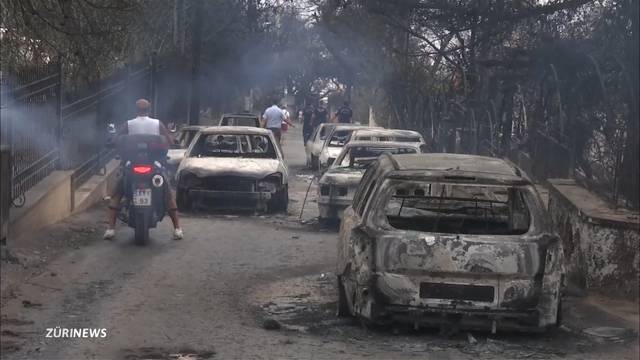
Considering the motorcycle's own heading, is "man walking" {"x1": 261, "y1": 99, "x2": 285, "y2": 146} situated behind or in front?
in front

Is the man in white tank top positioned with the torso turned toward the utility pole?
yes

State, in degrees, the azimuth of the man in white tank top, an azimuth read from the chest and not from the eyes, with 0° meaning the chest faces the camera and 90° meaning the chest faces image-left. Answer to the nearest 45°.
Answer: approximately 180°

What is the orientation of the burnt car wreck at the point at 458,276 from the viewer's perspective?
away from the camera

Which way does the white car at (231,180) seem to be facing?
toward the camera

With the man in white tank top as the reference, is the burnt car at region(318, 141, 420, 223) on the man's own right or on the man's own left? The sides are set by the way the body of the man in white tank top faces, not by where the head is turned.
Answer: on the man's own right

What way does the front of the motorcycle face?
away from the camera

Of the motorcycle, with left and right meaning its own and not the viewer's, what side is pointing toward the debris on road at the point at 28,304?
back

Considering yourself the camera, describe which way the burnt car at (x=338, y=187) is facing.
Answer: facing the viewer and to the left of the viewer

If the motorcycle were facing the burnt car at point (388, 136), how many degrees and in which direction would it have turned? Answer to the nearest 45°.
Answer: approximately 45° to its right

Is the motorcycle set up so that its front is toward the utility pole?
yes

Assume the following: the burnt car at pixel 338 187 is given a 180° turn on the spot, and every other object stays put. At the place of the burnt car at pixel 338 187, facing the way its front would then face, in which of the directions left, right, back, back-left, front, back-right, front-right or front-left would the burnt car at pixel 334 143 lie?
front-left
